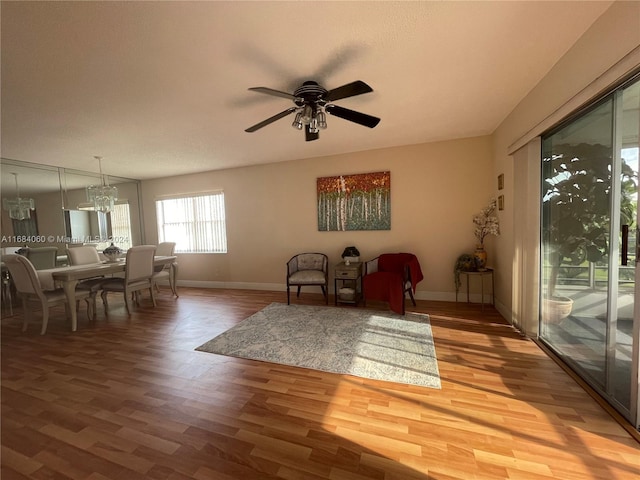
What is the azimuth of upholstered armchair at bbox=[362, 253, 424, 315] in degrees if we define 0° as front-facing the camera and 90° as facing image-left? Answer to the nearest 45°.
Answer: approximately 45°

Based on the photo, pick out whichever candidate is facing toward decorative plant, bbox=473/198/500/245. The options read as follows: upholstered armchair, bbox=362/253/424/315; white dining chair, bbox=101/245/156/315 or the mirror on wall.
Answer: the mirror on wall

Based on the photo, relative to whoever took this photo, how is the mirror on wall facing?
facing the viewer and to the right of the viewer

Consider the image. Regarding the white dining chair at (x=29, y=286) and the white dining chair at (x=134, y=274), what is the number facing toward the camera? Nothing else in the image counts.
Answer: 0

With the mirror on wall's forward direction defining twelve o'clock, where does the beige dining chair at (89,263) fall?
The beige dining chair is roughly at 1 o'clock from the mirror on wall.

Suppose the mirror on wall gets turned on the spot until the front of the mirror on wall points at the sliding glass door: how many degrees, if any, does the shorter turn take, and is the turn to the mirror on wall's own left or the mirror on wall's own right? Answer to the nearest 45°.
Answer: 0° — it already faces it

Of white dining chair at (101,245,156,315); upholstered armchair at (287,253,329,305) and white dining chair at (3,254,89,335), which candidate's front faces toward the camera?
the upholstered armchair

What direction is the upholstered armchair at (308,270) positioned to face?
toward the camera

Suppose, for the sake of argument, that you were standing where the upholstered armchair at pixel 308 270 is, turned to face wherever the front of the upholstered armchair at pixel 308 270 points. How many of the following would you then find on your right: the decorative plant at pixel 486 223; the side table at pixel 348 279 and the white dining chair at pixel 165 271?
1

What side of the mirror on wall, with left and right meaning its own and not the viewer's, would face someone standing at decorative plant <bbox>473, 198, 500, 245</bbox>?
front

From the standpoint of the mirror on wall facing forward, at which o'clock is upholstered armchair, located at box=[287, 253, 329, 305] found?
The upholstered armchair is roughly at 12 o'clock from the mirror on wall.

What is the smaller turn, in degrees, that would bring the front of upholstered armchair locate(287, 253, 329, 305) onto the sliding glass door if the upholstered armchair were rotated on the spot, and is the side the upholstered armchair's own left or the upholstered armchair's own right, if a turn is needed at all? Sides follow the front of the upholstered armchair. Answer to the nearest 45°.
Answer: approximately 45° to the upholstered armchair's own left

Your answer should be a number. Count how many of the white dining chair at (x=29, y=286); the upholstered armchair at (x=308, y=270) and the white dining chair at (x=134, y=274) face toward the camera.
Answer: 1

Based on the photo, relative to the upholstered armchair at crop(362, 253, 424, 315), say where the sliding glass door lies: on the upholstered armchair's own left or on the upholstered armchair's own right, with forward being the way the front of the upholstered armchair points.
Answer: on the upholstered armchair's own left

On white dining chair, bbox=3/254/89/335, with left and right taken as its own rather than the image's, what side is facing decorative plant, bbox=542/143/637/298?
right

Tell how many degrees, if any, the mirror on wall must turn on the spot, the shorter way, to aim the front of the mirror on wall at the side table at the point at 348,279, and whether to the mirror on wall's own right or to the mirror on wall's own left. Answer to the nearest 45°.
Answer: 0° — it already faces it

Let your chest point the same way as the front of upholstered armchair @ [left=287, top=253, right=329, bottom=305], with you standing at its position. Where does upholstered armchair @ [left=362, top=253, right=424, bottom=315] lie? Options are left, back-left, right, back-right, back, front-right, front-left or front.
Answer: front-left

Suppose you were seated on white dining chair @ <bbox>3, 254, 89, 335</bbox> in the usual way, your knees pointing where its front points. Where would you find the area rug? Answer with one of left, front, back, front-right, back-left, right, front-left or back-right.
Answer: right

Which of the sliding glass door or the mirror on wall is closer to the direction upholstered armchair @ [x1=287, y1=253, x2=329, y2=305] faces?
the sliding glass door

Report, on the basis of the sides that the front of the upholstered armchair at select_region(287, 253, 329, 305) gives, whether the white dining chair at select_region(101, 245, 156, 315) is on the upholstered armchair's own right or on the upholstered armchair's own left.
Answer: on the upholstered armchair's own right

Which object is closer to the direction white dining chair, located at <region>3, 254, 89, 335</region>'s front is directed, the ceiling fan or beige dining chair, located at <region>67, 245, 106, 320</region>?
the beige dining chair
